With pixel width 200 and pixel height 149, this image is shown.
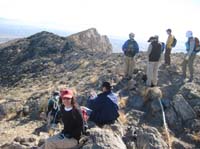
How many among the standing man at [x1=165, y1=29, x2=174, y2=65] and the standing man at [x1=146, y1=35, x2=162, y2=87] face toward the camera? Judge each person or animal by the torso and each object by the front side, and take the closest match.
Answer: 0

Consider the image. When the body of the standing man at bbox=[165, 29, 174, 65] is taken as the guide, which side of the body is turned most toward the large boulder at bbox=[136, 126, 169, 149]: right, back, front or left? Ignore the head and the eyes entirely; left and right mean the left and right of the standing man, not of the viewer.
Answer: left

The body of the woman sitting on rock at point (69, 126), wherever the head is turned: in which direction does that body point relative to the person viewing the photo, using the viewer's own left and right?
facing the viewer and to the left of the viewer

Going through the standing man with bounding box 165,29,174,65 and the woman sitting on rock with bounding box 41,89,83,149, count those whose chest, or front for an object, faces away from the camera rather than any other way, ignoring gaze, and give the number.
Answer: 0

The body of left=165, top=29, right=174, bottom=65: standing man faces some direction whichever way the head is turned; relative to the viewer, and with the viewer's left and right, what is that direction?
facing to the left of the viewer

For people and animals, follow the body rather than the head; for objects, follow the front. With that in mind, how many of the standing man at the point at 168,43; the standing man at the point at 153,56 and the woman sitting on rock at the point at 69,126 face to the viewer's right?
0

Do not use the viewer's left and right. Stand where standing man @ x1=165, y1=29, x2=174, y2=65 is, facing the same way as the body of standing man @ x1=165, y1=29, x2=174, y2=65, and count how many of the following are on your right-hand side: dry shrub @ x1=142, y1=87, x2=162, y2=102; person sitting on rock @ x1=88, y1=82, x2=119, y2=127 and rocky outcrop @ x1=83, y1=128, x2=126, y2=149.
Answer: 0

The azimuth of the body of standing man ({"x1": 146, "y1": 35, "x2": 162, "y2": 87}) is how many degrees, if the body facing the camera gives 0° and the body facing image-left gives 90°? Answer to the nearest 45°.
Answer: approximately 135°

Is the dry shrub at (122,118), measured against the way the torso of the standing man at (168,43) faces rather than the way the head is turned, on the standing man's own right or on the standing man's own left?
on the standing man's own left

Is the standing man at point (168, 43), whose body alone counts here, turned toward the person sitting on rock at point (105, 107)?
no

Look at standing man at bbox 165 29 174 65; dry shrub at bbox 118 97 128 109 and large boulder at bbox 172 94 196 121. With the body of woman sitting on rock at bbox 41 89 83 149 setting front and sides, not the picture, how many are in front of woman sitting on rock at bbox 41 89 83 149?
0
